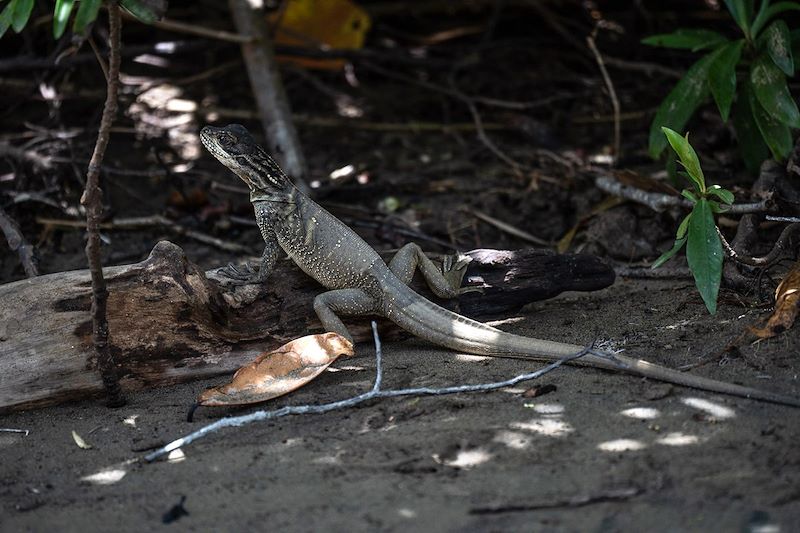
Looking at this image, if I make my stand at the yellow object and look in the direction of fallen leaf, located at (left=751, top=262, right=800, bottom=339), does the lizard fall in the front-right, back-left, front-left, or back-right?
front-right

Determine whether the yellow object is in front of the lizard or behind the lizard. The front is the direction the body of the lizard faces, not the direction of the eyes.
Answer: in front

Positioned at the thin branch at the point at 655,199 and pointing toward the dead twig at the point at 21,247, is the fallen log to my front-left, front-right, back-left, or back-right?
front-left

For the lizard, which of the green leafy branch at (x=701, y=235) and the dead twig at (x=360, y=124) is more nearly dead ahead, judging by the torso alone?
the dead twig

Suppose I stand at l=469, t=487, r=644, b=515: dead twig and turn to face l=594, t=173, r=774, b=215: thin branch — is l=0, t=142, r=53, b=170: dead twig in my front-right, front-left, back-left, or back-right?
front-left

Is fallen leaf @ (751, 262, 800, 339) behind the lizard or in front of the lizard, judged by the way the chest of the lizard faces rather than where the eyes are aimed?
behind

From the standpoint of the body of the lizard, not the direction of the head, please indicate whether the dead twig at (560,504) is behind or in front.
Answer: behind

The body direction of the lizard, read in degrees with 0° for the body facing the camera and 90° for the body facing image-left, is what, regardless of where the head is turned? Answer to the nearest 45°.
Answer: approximately 135°

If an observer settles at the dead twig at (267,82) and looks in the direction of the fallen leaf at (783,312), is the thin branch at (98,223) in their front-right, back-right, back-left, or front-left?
front-right

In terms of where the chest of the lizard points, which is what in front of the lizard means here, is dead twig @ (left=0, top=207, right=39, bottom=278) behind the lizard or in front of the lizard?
in front

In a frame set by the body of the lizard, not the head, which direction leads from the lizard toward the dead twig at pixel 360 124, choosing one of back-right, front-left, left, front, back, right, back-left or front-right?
front-right
